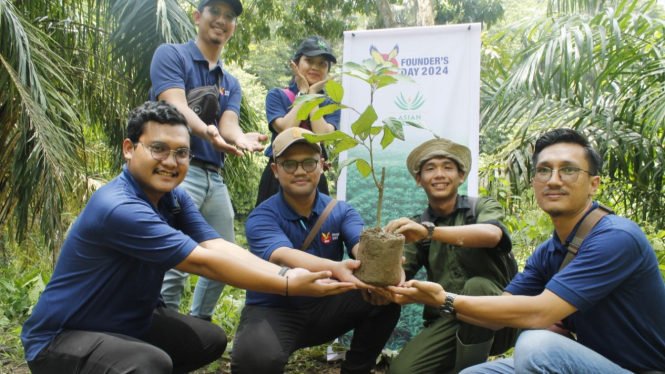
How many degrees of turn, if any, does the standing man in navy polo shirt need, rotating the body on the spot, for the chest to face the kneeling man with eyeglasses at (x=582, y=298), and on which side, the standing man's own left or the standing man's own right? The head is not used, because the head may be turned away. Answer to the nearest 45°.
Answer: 0° — they already face them

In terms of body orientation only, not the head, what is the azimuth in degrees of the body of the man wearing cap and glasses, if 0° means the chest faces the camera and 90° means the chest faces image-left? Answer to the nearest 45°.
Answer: approximately 0°

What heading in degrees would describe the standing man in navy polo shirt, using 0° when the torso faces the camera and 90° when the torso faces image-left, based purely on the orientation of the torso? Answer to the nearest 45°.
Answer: approximately 315°

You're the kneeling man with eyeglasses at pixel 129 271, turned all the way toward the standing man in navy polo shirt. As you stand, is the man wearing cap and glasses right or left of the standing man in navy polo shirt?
right

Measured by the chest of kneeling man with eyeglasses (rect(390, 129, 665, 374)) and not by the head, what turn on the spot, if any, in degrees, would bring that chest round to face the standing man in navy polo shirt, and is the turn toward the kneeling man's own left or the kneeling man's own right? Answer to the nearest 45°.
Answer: approximately 45° to the kneeling man's own right

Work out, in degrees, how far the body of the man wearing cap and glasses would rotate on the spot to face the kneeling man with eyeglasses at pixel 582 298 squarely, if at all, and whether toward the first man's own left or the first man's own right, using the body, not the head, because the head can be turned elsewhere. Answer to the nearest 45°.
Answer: approximately 45° to the first man's own left

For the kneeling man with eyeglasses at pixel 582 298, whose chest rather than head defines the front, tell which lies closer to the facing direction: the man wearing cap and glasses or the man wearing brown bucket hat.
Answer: the man wearing cap and glasses

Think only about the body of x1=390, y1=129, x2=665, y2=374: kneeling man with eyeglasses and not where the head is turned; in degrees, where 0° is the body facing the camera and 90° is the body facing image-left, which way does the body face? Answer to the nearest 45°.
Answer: approximately 45°

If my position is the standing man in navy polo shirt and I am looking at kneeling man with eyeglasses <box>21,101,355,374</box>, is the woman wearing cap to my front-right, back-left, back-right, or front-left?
back-left

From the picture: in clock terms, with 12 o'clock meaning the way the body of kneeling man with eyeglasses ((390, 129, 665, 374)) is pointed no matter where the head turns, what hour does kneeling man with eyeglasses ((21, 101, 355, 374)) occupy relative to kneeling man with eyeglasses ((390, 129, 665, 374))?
kneeling man with eyeglasses ((21, 101, 355, 374)) is roughly at 1 o'clock from kneeling man with eyeglasses ((390, 129, 665, 374)).

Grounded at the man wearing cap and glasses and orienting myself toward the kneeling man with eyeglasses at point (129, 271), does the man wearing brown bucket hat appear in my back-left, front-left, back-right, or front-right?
back-left

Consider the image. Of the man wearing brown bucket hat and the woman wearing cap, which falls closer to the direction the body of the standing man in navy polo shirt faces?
the man wearing brown bucket hat
